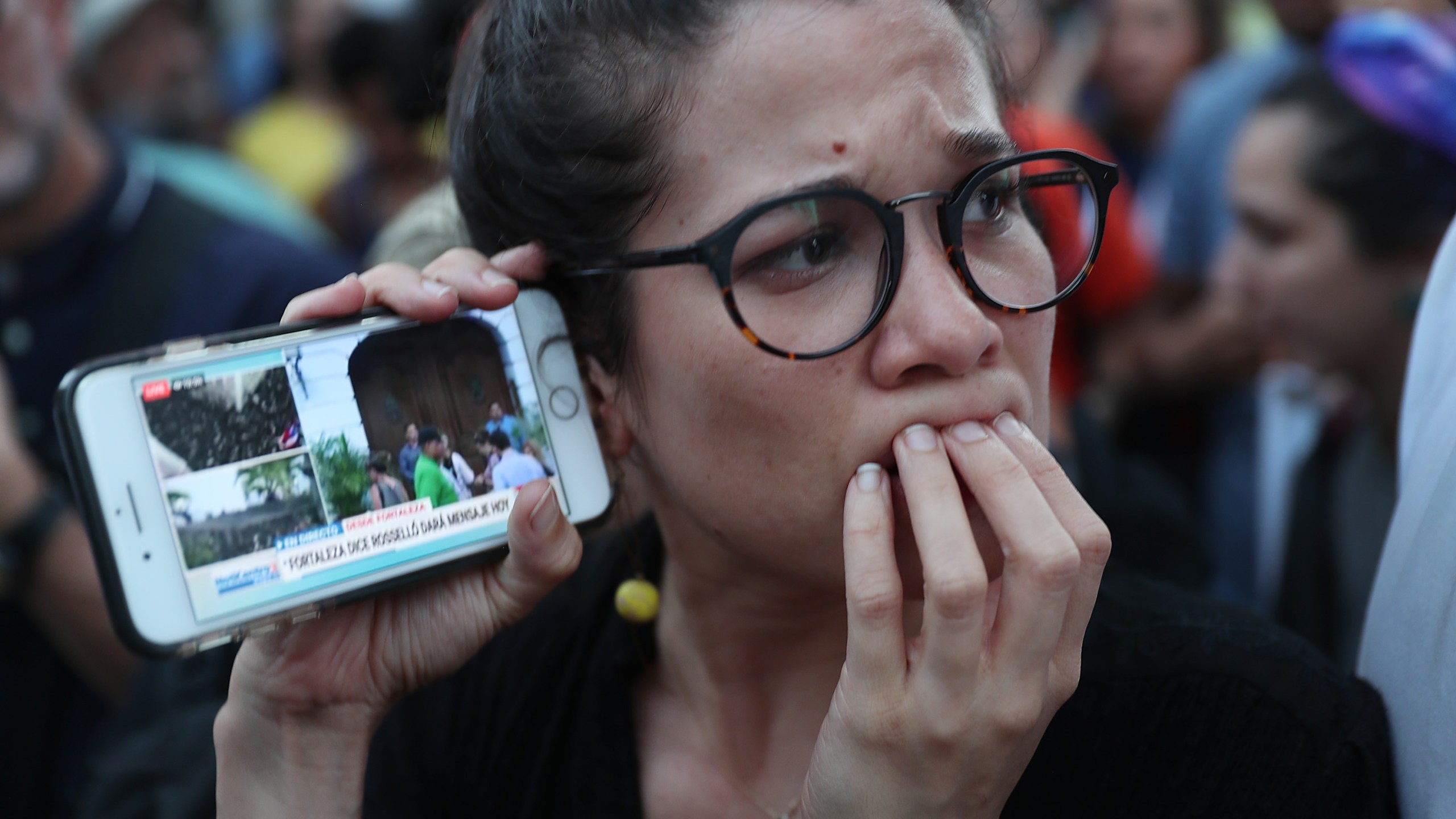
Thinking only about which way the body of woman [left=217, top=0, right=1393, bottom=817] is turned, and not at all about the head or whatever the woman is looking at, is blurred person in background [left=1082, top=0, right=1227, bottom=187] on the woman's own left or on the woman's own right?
on the woman's own left

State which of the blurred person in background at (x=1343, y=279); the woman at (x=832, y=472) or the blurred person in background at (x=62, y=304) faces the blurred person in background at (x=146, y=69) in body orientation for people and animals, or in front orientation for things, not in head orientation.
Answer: the blurred person in background at (x=1343, y=279)

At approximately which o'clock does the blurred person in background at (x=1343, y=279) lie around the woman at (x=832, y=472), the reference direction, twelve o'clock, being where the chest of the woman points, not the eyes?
The blurred person in background is roughly at 7 o'clock from the woman.

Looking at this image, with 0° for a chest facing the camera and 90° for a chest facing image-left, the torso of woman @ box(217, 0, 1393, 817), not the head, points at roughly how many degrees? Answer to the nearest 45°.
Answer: approximately 315°

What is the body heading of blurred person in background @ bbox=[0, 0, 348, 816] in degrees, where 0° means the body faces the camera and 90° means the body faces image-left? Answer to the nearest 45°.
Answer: approximately 0°

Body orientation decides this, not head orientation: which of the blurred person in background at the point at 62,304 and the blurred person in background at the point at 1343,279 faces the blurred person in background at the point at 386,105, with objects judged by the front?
the blurred person in background at the point at 1343,279

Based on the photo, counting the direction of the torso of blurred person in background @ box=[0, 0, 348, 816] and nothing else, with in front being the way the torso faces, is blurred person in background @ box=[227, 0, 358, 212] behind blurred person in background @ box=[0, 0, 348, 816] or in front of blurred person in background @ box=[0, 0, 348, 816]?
behind

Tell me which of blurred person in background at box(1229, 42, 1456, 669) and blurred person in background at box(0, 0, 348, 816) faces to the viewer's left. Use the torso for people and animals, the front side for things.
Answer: blurred person in background at box(1229, 42, 1456, 669)

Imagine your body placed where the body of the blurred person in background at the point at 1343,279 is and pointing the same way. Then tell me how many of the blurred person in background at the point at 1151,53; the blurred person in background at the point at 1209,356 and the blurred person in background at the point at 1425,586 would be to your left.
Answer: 1

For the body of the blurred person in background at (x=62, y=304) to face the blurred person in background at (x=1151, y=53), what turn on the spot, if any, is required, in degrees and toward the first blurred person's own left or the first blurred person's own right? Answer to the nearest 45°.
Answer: approximately 90° to the first blurred person's own left

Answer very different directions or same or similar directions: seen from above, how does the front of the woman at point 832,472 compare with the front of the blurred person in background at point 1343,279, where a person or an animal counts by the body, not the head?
very different directions

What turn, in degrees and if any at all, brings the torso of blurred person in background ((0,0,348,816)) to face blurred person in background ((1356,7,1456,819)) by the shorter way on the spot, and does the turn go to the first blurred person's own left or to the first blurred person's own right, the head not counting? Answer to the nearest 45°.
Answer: approximately 45° to the first blurred person's own left

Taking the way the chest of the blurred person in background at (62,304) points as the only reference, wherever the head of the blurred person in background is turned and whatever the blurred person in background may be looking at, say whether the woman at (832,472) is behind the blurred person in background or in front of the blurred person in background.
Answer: in front

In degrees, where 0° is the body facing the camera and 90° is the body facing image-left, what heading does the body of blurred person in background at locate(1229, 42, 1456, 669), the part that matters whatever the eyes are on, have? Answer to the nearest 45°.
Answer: approximately 90°
